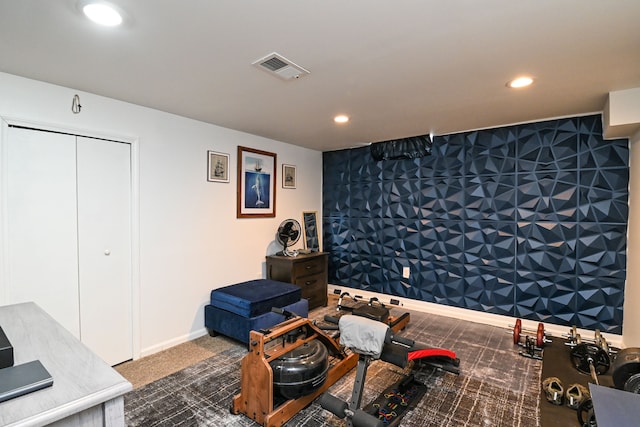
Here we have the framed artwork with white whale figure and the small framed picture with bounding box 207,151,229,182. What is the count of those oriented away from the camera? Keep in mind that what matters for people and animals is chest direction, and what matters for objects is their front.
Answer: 0

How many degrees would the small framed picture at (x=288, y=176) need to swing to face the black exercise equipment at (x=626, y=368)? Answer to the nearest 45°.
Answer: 0° — it already faces it

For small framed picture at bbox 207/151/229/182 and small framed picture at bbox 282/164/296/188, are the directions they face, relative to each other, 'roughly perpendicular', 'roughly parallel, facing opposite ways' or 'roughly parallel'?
roughly parallel

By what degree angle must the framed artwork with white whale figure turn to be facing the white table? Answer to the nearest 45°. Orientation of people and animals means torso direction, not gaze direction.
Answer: approximately 45° to its right

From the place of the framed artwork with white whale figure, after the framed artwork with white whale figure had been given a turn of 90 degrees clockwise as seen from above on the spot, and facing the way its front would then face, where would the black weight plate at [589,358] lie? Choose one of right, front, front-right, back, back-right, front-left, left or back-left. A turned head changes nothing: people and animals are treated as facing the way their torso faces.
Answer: left

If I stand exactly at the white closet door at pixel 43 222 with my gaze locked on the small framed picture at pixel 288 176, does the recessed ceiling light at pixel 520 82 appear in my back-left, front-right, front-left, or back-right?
front-right

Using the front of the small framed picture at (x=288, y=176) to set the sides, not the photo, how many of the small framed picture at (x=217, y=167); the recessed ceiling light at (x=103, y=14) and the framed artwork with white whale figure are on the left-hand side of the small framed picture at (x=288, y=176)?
0

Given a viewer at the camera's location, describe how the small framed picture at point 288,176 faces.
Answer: facing the viewer and to the right of the viewer

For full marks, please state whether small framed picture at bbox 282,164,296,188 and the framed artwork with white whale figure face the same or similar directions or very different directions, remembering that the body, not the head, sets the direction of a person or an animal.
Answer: same or similar directions

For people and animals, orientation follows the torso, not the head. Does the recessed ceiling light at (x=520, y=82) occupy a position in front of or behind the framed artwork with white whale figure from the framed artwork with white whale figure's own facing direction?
in front

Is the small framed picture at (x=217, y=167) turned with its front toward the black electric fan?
no

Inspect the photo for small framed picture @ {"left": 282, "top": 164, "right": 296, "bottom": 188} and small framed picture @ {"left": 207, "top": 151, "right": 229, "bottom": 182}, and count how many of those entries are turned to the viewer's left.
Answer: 0

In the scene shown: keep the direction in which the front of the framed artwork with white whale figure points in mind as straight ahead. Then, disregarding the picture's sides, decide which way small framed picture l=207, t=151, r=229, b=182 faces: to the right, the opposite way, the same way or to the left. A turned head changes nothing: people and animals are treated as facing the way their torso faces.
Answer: the same way

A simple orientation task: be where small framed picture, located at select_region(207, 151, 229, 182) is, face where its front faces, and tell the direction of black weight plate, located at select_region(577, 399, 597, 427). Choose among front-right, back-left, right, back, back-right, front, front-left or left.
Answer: front

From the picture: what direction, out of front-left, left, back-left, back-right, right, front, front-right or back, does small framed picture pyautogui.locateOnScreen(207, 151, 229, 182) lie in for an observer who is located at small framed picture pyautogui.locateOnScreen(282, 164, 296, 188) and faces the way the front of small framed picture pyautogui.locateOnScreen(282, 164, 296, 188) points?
right

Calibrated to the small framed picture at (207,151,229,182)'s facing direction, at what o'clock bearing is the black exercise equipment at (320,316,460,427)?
The black exercise equipment is roughly at 1 o'clock from the small framed picture.

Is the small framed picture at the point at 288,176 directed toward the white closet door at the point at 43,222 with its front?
no
